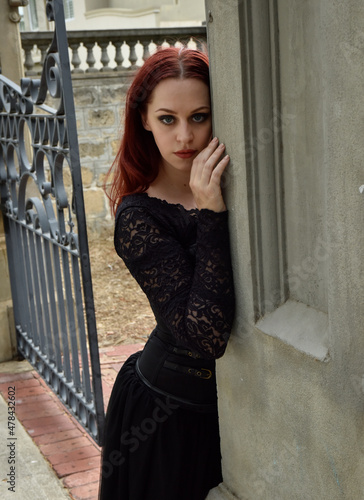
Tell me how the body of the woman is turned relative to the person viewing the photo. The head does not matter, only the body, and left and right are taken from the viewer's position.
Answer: facing the viewer and to the right of the viewer

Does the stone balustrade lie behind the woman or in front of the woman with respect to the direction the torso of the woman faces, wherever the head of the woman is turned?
behind

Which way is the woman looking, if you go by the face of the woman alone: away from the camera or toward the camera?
toward the camera

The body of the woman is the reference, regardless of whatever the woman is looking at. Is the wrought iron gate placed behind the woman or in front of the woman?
behind

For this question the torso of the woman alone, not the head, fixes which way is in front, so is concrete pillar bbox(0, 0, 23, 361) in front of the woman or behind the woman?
behind
